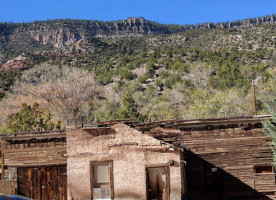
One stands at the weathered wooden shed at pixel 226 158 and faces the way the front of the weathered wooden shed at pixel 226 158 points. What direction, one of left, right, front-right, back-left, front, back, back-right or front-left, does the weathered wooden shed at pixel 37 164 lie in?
right

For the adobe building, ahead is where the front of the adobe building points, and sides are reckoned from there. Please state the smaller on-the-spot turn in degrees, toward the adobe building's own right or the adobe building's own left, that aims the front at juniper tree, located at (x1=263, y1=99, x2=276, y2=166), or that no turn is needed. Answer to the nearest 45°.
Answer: approximately 90° to the adobe building's own left

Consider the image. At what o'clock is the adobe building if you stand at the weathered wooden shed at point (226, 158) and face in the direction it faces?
The adobe building is roughly at 2 o'clock from the weathered wooden shed.

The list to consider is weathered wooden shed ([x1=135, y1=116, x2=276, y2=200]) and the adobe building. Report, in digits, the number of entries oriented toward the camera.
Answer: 2

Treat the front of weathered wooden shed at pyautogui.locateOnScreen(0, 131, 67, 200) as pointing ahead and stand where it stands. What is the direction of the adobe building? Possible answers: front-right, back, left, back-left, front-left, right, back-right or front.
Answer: front-left

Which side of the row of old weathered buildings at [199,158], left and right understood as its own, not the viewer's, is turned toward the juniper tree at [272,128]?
left

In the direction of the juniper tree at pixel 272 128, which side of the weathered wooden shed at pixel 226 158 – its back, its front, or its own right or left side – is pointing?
left

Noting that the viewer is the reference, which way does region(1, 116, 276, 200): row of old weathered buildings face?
facing the viewer

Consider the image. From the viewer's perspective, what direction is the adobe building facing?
toward the camera
